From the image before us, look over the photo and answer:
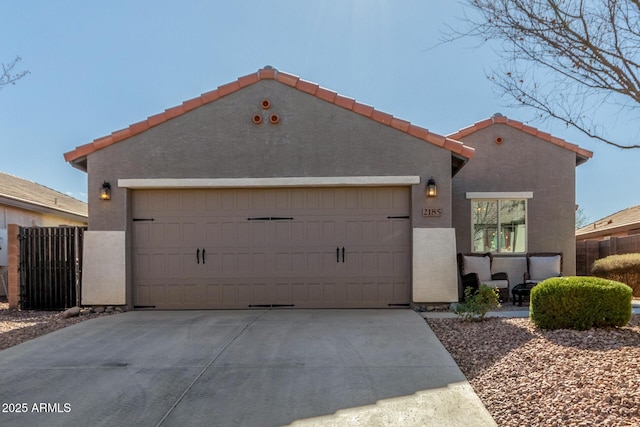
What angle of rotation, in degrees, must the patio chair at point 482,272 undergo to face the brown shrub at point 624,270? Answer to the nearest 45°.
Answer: approximately 90° to its left

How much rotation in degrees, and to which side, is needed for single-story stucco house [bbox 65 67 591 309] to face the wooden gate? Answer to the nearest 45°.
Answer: approximately 90° to its right

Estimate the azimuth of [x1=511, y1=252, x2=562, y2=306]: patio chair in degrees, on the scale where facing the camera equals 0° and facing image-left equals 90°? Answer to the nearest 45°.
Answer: approximately 45°

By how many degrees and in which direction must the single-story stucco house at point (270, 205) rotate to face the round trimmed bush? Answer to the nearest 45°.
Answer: approximately 45° to its left

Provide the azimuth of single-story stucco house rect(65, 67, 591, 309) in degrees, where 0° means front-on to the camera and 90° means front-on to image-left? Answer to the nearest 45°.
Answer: approximately 0°

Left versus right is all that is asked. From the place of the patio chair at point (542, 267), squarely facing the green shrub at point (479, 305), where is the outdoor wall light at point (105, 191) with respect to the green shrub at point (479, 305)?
right

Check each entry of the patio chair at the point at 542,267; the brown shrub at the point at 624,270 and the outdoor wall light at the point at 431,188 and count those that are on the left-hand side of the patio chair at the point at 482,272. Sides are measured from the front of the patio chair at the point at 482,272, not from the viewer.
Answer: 2

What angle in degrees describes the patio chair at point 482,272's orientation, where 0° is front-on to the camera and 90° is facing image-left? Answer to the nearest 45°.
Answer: approximately 315°
